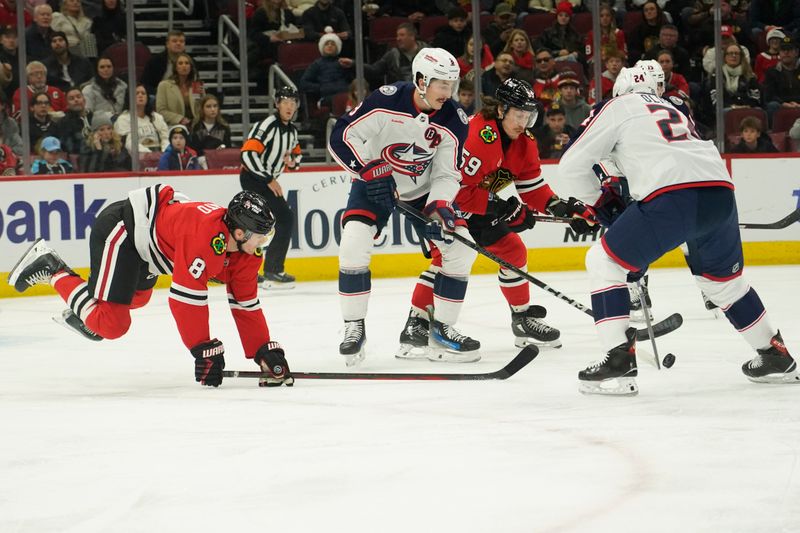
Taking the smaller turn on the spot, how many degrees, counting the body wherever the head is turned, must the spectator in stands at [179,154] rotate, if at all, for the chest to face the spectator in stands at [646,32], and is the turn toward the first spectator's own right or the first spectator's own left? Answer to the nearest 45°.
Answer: approximately 90° to the first spectator's own left

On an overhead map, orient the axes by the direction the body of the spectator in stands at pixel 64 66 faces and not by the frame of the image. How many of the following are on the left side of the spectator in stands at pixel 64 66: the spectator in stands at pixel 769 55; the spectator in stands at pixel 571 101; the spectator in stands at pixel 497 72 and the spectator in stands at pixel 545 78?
4

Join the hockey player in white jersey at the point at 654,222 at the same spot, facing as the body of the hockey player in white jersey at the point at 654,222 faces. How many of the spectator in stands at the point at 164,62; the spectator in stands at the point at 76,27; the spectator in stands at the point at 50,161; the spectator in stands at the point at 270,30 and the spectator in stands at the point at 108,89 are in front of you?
5

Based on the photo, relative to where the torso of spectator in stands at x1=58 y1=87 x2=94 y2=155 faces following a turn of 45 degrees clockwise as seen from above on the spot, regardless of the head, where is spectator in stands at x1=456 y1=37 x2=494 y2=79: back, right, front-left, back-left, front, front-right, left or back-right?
back-left

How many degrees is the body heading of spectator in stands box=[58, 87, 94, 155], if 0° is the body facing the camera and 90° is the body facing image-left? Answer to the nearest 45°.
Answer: approximately 0°

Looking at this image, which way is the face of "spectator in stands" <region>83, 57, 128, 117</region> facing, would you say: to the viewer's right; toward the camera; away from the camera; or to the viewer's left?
toward the camera

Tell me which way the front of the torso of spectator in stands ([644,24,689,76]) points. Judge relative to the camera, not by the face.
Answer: toward the camera

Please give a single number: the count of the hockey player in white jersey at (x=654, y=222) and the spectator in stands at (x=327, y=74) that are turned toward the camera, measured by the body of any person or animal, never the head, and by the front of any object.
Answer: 1

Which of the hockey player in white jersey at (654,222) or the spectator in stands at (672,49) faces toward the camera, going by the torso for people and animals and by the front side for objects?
the spectator in stands

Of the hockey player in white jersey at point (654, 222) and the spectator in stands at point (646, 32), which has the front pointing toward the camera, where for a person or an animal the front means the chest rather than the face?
the spectator in stands

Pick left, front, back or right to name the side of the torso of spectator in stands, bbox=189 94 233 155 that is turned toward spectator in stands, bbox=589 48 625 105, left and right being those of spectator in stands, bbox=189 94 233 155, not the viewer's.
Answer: left

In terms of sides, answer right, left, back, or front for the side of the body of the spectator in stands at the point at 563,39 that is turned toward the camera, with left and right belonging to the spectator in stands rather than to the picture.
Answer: front

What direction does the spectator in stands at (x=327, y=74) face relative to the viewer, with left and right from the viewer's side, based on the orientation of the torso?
facing the viewer

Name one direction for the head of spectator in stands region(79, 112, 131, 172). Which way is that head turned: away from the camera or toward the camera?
toward the camera

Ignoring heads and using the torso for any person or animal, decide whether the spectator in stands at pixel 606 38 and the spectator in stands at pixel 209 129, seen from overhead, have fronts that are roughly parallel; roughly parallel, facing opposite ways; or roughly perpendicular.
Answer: roughly parallel

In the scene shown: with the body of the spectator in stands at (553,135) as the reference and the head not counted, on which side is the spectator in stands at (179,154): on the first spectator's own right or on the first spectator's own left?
on the first spectator's own right

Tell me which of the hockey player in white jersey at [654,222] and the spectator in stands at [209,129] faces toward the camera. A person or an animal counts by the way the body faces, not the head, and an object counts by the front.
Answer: the spectator in stands
